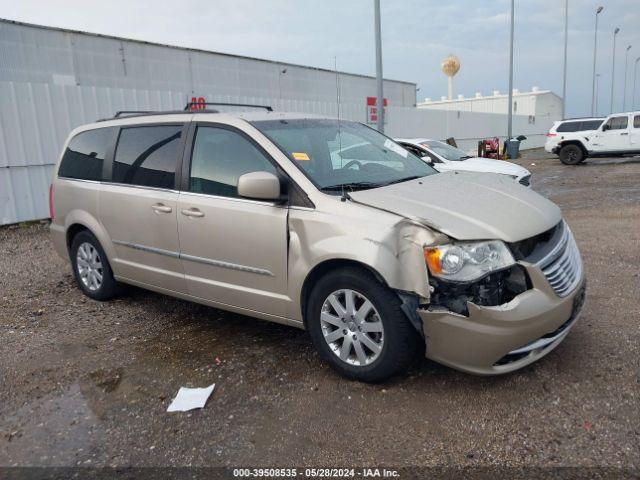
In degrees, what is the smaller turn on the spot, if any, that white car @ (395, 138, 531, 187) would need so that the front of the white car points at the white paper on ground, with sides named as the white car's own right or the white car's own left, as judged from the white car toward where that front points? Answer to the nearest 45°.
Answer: approximately 45° to the white car's own right

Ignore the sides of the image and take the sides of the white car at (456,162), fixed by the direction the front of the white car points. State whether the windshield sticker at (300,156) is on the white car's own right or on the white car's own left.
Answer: on the white car's own right

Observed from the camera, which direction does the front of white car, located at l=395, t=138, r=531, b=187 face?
facing the viewer and to the right of the viewer

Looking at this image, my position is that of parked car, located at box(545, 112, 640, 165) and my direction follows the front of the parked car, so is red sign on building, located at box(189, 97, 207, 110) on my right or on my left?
on my left

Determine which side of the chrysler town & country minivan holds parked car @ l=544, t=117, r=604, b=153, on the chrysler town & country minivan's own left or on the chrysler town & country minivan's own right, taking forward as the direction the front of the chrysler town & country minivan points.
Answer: on the chrysler town & country minivan's own left

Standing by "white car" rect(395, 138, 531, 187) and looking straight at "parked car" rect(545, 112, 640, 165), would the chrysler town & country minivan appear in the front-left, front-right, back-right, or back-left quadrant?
back-right
